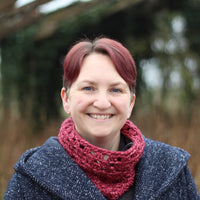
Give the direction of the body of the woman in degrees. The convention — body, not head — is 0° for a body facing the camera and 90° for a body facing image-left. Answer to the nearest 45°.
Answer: approximately 0°
